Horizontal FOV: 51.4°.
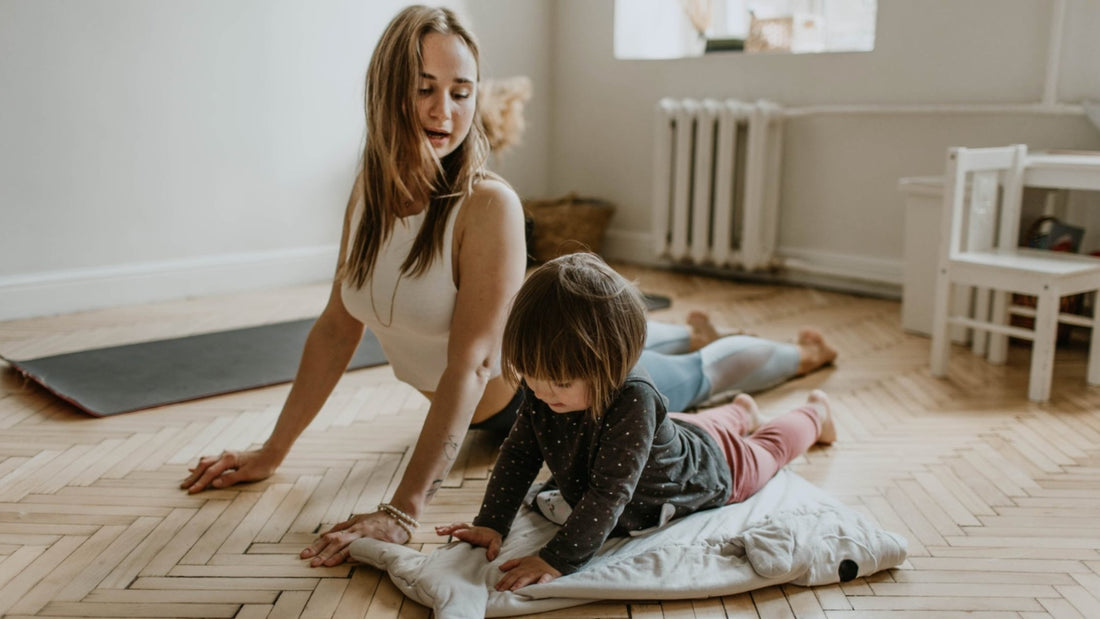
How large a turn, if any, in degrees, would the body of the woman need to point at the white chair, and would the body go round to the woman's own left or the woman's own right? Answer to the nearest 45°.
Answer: approximately 180°

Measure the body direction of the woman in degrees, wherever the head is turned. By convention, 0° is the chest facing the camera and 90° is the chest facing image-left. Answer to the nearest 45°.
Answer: approximately 45°

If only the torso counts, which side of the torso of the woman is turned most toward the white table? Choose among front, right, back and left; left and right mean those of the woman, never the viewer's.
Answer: back

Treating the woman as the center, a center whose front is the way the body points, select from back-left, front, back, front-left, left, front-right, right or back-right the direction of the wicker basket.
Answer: back-right

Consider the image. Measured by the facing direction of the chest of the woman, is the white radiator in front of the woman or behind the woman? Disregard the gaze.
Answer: behind

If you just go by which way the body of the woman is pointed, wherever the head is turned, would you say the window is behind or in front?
behind

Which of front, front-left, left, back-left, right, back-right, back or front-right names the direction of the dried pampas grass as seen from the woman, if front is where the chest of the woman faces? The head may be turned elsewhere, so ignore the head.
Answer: back-right
